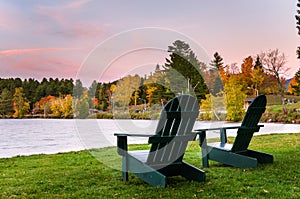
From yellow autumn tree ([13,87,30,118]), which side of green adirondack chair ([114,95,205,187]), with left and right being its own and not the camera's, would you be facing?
front

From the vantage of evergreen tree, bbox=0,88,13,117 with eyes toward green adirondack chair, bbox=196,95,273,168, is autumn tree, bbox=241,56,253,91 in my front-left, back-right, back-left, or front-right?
front-left

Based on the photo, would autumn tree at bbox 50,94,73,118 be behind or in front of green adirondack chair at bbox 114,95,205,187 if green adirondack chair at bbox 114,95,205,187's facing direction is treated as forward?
in front

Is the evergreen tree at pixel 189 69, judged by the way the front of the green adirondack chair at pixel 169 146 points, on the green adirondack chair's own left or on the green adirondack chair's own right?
on the green adirondack chair's own right

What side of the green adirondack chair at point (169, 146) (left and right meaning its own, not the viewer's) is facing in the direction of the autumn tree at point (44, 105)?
front

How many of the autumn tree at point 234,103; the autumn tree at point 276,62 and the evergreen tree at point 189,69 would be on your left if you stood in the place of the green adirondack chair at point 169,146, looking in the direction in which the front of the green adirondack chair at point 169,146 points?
0

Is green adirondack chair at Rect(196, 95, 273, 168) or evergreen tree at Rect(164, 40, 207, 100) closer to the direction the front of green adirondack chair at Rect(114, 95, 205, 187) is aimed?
the evergreen tree

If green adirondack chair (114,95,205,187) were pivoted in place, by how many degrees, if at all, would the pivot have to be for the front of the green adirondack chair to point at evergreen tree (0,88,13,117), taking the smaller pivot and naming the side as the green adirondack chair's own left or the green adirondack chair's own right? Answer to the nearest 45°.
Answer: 0° — it already faces it

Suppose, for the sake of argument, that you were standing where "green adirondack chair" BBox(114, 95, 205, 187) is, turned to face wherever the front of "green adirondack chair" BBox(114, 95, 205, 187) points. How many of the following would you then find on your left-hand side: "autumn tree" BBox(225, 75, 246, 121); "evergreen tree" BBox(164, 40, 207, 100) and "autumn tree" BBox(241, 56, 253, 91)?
0

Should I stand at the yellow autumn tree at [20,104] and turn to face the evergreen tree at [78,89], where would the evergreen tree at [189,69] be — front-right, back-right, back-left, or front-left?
front-right

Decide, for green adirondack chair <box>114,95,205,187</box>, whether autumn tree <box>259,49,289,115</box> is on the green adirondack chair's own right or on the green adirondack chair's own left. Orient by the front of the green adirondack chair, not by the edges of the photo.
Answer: on the green adirondack chair's own right

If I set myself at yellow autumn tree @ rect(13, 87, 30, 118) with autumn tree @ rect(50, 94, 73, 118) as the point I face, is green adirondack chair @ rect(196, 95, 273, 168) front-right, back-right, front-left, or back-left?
front-right

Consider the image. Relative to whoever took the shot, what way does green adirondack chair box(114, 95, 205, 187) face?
facing away from the viewer and to the left of the viewer

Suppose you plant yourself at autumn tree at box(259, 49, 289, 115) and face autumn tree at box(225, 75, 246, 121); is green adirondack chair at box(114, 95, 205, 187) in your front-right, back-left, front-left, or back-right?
front-left

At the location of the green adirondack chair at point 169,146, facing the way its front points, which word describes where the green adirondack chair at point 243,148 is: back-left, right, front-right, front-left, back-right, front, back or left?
right

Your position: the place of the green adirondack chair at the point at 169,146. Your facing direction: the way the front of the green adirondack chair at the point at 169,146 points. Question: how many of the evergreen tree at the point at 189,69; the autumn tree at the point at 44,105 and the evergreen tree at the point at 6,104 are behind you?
0
